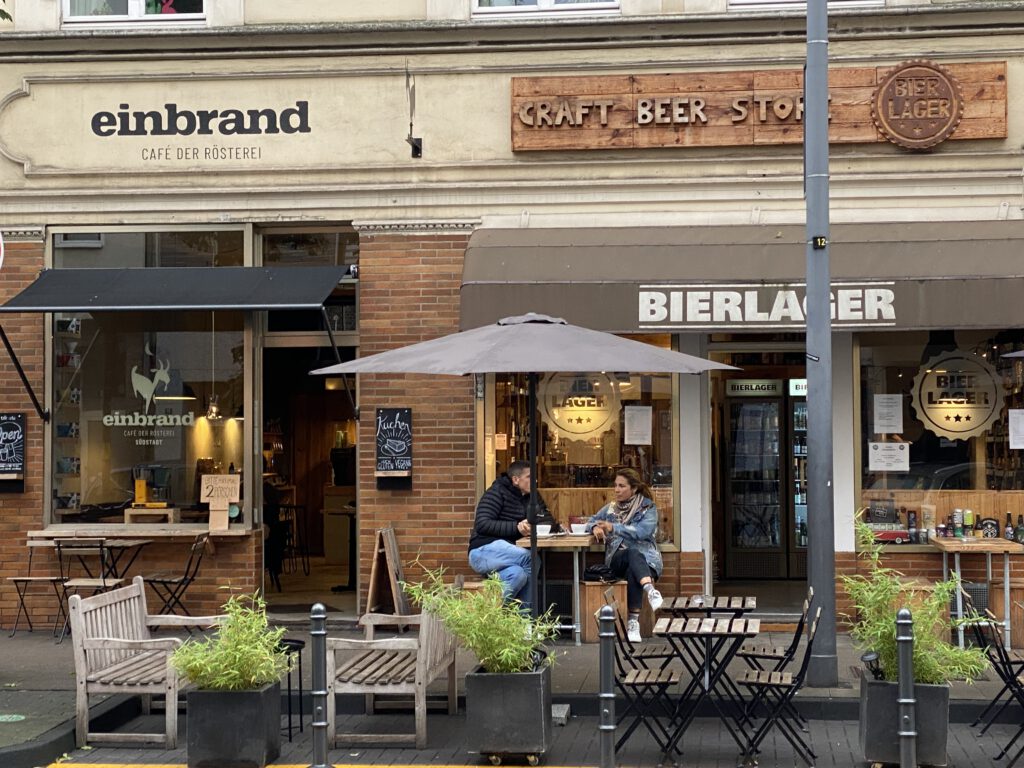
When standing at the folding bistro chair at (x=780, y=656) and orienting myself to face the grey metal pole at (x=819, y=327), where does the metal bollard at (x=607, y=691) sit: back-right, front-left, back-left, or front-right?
back-left

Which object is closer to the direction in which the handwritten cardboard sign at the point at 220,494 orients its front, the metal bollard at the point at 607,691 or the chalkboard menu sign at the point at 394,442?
the metal bollard

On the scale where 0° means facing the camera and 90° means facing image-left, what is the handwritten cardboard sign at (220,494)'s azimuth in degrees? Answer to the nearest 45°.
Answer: approximately 0°

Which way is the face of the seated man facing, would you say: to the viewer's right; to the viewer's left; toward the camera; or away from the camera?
to the viewer's right

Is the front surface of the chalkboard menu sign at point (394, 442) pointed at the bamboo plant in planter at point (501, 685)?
yes

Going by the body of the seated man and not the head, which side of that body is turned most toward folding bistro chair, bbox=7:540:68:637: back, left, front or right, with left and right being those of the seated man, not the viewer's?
back

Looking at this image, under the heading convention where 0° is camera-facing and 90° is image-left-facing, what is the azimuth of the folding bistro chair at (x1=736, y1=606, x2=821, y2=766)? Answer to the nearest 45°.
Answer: approximately 90°

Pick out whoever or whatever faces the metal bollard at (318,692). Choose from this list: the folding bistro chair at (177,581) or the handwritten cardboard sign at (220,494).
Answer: the handwritten cardboard sign

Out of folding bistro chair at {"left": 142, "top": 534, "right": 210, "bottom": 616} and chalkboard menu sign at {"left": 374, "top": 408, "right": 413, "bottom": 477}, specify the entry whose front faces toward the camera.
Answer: the chalkboard menu sign

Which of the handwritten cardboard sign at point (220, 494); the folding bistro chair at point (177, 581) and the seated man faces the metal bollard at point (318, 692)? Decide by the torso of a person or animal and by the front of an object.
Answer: the handwritten cardboard sign

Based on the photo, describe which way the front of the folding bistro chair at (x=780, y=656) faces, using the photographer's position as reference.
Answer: facing to the left of the viewer

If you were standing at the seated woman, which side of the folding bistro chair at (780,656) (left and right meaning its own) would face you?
right

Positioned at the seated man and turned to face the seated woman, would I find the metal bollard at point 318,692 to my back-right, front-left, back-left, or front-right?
back-right

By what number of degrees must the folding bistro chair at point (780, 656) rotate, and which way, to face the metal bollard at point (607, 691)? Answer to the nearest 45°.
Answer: approximately 45° to its left

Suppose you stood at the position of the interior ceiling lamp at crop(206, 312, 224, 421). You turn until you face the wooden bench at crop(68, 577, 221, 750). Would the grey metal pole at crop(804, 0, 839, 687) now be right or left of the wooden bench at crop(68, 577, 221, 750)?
left

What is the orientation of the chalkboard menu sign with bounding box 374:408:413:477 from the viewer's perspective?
toward the camera

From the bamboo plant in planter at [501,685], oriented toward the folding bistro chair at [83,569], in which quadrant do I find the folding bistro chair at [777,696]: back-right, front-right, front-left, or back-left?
back-right
